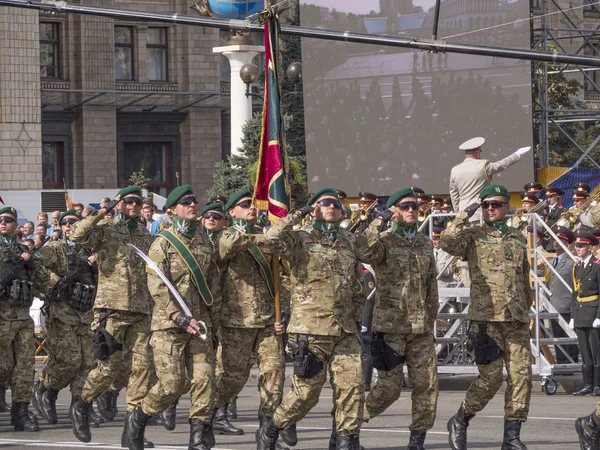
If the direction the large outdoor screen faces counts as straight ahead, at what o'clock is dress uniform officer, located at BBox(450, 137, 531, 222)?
The dress uniform officer is roughly at 12 o'clock from the large outdoor screen.

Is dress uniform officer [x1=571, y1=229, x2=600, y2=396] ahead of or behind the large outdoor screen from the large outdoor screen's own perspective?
ahead

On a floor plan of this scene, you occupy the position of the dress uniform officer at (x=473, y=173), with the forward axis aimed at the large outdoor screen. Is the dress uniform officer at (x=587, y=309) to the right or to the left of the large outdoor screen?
right

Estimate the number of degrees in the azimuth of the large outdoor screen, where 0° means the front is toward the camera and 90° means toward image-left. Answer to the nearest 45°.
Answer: approximately 0°
